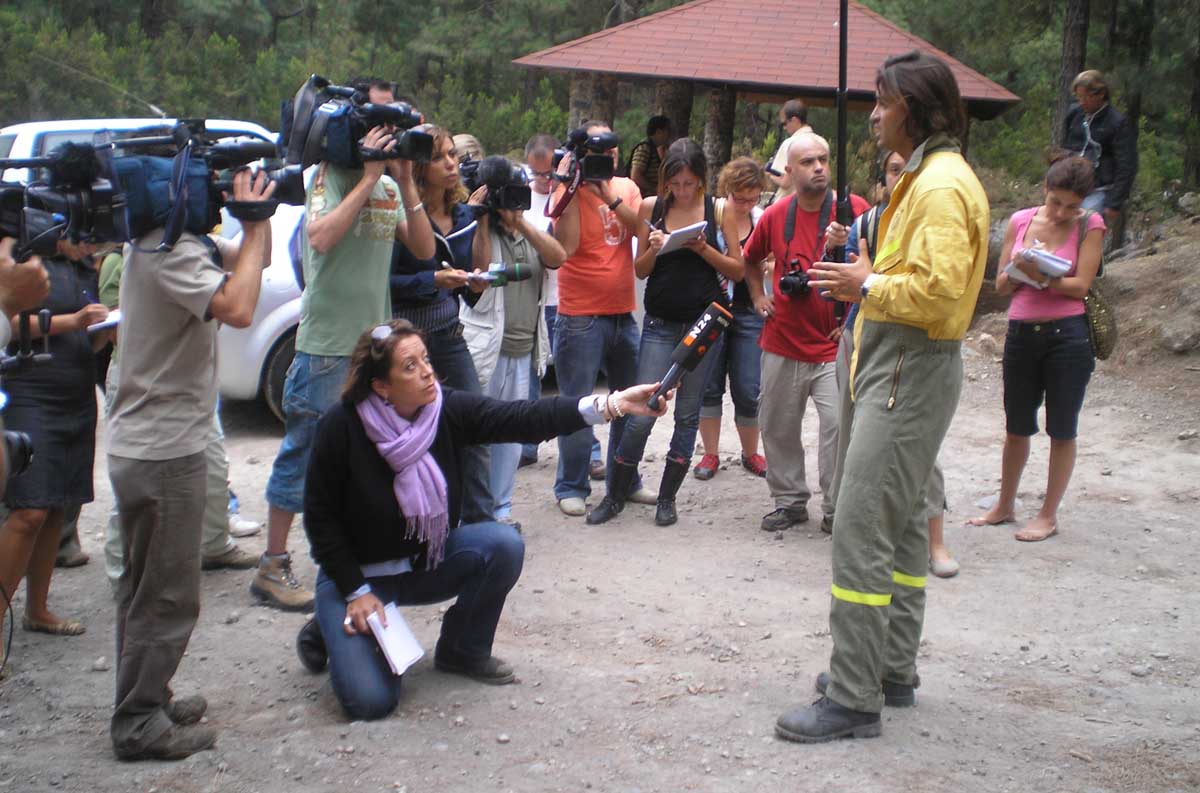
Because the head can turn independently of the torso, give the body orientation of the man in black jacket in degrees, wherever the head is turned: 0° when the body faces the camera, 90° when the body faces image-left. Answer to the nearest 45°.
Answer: approximately 45°

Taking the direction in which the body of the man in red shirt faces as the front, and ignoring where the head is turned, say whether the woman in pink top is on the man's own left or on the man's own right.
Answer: on the man's own left

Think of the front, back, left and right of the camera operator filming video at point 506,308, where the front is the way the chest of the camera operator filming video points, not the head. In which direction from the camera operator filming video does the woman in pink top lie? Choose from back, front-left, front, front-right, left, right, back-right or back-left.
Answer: front-left

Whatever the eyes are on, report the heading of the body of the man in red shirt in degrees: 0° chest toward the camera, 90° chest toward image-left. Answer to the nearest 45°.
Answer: approximately 0°

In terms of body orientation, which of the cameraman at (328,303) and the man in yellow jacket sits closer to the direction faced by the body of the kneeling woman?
the man in yellow jacket

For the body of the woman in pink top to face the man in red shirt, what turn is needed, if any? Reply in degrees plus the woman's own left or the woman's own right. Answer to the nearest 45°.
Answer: approximately 45° to the woman's own right

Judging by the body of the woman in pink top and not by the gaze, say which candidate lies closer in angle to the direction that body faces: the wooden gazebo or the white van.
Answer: the white van

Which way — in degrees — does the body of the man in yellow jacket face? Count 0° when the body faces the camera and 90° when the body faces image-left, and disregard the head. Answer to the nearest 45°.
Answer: approximately 90°

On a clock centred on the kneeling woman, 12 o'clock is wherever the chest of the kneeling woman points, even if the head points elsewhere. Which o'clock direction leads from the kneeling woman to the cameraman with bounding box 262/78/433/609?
The cameraman is roughly at 7 o'clock from the kneeling woman.

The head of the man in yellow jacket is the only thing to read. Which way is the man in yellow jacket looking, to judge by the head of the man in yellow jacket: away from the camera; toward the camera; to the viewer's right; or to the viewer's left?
to the viewer's left

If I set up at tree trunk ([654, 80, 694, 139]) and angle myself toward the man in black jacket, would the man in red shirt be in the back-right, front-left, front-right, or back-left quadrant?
front-right

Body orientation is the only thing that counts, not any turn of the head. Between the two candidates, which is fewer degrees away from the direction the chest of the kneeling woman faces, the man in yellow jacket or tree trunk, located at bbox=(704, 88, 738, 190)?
the man in yellow jacket

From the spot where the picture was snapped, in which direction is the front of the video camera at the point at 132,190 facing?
facing to the right of the viewer

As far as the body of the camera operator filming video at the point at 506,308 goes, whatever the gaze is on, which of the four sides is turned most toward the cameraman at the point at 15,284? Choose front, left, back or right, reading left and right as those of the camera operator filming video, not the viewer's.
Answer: right

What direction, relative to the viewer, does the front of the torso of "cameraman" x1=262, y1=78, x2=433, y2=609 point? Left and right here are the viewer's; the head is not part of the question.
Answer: facing the viewer and to the right of the viewer

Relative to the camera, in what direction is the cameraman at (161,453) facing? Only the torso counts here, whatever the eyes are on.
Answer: to the viewer's right

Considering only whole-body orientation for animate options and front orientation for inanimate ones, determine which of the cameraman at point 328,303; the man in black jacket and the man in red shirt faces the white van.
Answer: the man in black jacket
